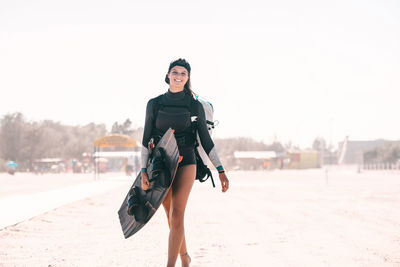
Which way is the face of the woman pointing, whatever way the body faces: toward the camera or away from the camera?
toward the camera

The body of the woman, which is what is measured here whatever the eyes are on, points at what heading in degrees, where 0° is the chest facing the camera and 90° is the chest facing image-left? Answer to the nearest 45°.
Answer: approximately 0°
